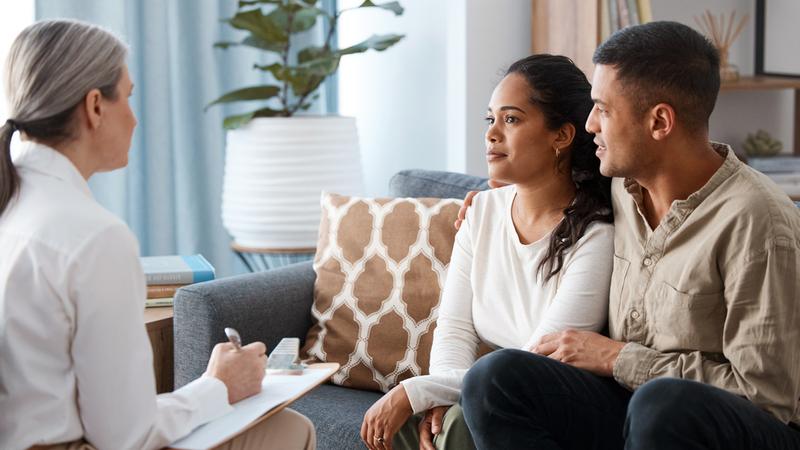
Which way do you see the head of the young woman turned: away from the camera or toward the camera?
toward the camera

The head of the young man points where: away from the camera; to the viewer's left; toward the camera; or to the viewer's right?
to the viewer's left

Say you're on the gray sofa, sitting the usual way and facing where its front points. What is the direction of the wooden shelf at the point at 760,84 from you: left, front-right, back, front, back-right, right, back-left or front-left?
back

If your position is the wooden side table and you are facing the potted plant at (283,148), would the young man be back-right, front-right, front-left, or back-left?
back-right

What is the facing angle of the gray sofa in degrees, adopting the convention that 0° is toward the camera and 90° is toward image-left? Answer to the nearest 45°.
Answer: approximately 45°

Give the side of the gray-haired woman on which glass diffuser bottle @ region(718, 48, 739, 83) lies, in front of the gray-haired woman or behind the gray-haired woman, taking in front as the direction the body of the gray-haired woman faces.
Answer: in front

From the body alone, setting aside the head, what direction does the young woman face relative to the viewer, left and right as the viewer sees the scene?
facing the viewer and to the left of the viewer

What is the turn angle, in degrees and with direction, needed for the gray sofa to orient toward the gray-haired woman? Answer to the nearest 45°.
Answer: approximately 45° to its left

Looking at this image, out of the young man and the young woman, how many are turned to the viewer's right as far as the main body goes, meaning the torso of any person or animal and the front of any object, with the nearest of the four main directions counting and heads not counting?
0

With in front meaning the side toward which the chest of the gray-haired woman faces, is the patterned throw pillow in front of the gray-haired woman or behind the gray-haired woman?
in front

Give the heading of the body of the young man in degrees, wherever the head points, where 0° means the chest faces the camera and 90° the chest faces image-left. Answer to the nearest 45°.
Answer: approximately 45°

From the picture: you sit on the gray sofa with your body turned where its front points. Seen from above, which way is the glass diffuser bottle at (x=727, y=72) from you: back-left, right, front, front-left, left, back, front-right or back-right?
back

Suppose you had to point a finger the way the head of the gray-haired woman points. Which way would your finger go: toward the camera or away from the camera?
away from the camera

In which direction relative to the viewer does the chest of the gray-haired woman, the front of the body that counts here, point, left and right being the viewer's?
facing away from the viewer and to the right of the viewer

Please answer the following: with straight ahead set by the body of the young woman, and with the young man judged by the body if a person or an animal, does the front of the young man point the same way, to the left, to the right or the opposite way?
the same way

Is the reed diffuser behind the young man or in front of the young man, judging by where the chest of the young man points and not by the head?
behind
